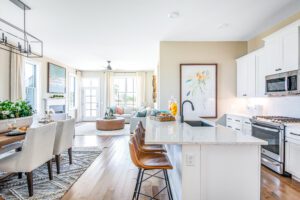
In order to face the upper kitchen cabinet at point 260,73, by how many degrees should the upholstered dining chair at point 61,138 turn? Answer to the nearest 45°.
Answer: approximately 135° to its right

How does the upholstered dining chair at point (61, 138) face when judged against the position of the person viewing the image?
facing away from the viewer and to the left of the viewer

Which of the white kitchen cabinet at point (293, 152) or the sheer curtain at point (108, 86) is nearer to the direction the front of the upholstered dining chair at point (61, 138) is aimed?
the sheer curtain

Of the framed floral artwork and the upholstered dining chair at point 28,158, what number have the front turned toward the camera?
1

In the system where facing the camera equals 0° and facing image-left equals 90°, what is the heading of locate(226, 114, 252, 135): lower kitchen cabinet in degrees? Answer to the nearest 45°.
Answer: approximately 45°

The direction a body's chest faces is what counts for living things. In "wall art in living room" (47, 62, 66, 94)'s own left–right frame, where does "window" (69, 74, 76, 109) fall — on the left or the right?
on its left

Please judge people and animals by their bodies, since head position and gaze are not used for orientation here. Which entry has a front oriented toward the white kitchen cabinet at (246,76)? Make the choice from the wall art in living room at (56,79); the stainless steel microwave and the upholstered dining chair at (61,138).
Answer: the wall art in living room

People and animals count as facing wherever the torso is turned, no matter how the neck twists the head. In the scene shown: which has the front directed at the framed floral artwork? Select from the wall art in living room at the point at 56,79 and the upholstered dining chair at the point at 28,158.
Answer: the wall art in living room
